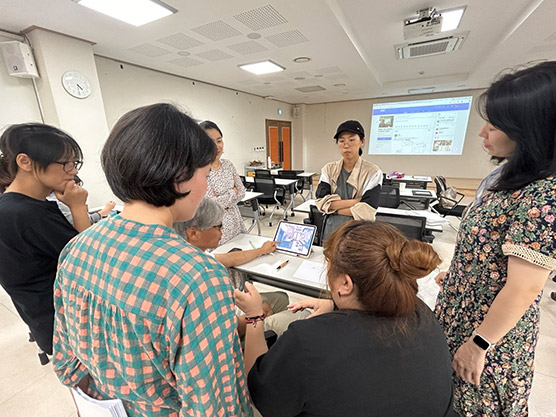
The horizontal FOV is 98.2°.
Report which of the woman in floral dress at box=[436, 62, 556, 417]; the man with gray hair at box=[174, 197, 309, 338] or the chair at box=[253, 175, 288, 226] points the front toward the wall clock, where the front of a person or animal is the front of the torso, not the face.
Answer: the woman in floral dress

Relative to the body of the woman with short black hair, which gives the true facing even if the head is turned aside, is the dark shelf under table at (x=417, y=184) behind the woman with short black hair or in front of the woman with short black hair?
in front

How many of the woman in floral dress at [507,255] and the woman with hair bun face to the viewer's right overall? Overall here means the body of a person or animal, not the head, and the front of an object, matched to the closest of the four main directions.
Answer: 0

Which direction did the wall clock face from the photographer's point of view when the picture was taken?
facing the viewer and to the right of the viewer

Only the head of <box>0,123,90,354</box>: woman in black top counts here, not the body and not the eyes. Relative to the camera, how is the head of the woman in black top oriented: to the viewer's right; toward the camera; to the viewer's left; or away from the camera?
to the viewer's right

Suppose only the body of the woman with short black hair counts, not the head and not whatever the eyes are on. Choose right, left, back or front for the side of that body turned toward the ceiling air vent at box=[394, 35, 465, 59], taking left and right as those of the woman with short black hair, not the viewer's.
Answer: front

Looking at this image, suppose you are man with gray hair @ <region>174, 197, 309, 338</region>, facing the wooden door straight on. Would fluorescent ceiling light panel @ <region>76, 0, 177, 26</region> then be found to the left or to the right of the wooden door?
left

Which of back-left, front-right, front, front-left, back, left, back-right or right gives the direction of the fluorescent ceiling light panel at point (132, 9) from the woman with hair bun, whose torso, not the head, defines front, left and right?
front

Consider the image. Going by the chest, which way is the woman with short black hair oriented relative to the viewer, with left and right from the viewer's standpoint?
facing away from the viewer and to the right of the viewer

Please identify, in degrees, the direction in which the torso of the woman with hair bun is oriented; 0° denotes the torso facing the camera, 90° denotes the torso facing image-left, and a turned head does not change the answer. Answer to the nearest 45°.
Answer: approximately 135°

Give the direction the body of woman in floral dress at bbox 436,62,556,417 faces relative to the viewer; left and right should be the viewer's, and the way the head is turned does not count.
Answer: facing to the left of the viewer

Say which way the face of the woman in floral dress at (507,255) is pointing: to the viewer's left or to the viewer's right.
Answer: to the viewer's left

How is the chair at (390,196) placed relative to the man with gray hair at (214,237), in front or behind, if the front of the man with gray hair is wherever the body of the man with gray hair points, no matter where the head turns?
in front
